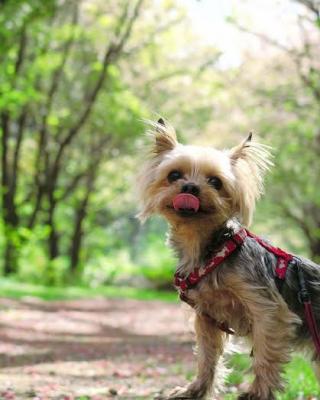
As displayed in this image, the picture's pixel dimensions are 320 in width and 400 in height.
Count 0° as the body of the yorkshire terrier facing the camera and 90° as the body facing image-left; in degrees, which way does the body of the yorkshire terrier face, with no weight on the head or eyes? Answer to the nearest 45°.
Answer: approximately 45°

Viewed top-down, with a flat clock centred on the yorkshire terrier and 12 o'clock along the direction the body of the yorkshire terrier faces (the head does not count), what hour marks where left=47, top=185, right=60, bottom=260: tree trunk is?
The tree trunk is roughly at 4 o'clock from the yorkshire terrier.
